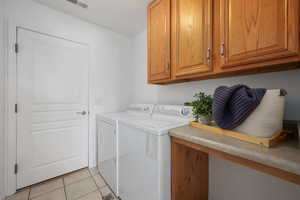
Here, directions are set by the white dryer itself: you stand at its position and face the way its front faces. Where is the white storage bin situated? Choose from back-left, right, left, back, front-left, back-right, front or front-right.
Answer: left

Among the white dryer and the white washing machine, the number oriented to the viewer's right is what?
0

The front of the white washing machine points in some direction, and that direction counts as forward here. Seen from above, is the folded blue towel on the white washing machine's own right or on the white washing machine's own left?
on the white washing machine's own left

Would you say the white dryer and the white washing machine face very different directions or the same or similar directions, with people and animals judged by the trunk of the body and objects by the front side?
same or similar directions

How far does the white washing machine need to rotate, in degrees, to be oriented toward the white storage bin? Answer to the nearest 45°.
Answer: approximately 90° to its left

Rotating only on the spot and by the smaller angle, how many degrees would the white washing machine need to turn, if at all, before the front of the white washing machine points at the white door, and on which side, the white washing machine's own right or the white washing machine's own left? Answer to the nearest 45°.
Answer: approximately 90° to the white washing machine's own right

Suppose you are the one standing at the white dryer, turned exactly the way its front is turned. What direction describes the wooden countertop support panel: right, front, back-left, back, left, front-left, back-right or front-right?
left

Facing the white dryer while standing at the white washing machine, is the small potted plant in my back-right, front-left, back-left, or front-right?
back-right

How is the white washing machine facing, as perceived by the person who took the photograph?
facing the viewer and to the left of the viewer

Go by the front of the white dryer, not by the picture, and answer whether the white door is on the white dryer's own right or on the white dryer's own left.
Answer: on the white dryer's own right

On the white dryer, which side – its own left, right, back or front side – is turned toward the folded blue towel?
left
